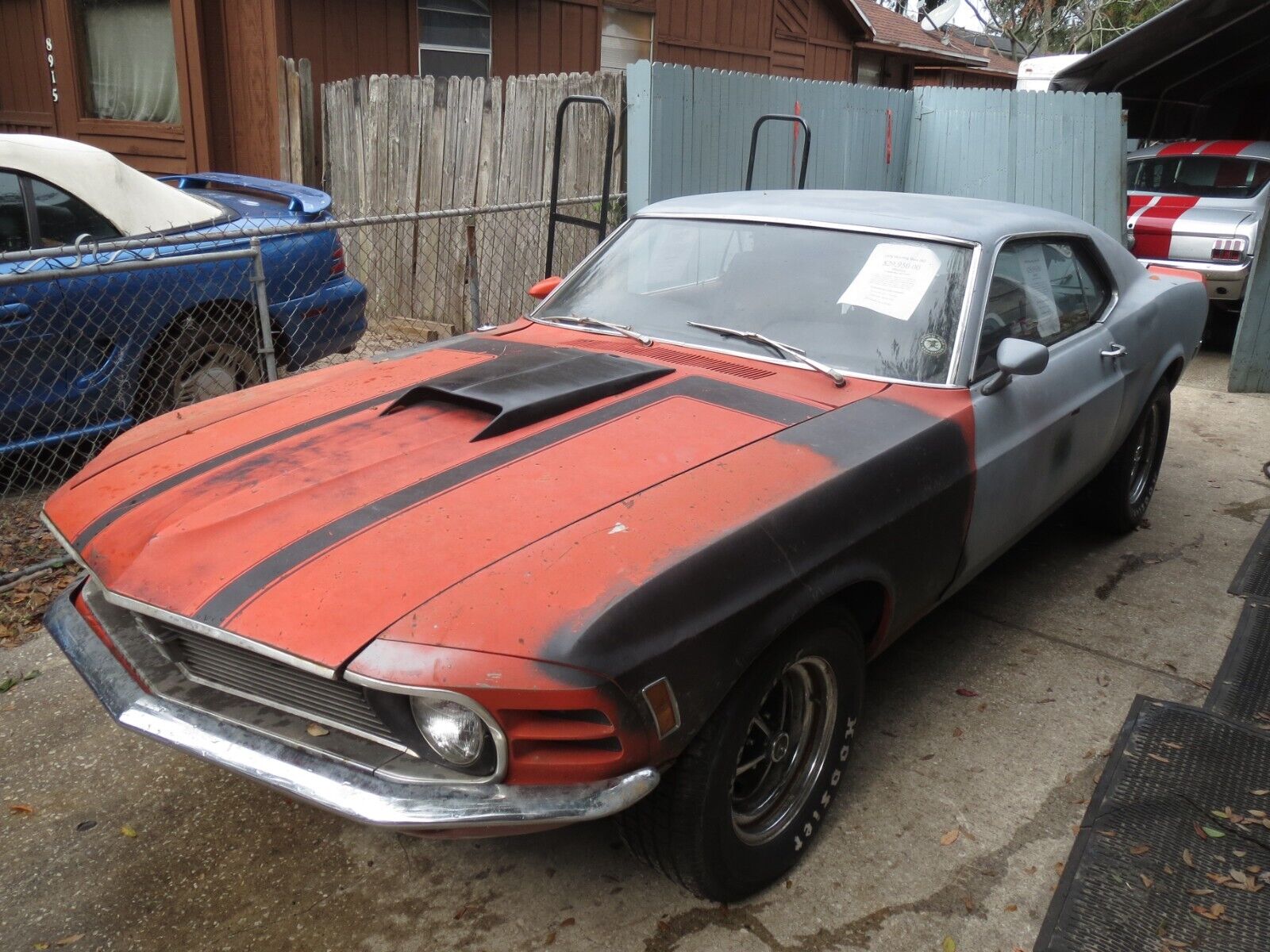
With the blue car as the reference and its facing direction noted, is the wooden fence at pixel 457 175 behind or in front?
behind

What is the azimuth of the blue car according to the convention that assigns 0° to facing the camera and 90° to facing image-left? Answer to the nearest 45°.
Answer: approximately 45°

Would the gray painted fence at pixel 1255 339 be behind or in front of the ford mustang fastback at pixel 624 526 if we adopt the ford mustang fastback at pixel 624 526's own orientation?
behind

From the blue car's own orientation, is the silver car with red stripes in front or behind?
behind

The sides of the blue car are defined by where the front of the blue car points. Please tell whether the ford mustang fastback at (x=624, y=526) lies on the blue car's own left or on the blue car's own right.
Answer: on the blue car's own left

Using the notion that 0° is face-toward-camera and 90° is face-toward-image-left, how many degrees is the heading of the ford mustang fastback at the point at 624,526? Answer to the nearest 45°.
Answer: approximately 45°

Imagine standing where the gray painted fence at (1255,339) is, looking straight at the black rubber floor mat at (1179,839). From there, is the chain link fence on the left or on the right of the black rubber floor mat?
right

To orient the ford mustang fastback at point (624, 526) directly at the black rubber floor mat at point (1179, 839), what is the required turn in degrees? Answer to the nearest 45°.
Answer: approximately 135° to its left

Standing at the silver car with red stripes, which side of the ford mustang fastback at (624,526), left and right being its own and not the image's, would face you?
back

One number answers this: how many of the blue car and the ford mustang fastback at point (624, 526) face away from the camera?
0

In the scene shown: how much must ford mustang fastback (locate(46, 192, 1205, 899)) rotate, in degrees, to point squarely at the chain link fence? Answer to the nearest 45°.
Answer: approximately 90° to its right

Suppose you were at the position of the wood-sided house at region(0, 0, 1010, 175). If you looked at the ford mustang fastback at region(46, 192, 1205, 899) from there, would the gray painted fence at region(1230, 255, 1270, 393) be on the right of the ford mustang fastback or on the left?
left

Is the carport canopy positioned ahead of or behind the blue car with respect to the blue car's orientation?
behind
